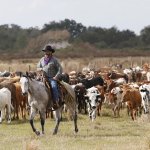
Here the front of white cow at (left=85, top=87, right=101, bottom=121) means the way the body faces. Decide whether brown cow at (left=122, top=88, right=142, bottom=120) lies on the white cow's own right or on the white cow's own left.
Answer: on the white cow's own left

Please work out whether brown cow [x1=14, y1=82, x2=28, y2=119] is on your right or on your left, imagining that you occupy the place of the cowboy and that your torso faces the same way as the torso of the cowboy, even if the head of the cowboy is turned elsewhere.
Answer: on your right

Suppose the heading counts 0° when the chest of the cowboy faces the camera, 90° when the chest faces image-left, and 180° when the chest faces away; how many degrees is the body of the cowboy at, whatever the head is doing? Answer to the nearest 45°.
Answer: approximately 45°

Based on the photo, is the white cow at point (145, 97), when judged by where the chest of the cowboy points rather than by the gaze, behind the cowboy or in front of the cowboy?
behind

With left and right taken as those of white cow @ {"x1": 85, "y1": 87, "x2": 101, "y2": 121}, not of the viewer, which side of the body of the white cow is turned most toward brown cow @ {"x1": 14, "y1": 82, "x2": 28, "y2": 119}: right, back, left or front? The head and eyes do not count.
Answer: right
